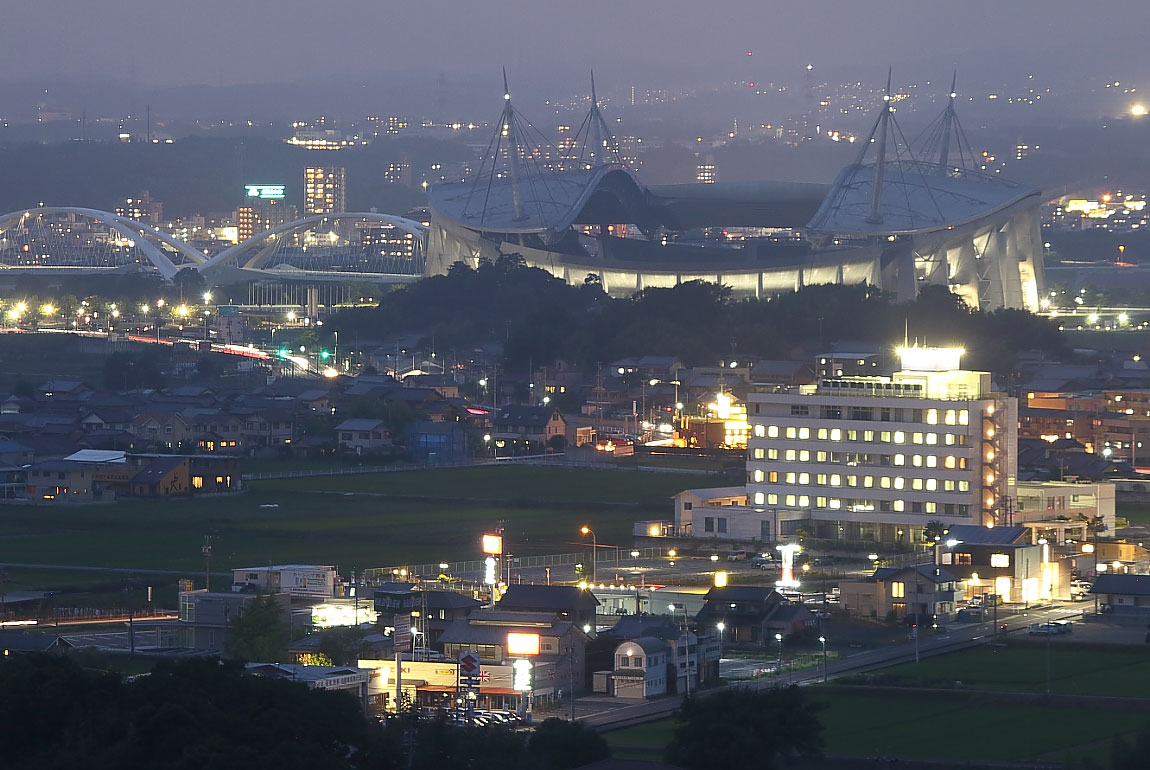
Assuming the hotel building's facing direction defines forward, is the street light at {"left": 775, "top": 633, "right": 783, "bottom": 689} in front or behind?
in front

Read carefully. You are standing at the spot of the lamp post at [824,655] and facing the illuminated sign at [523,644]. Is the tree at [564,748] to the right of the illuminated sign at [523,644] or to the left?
left

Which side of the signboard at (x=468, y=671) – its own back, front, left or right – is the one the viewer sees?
front

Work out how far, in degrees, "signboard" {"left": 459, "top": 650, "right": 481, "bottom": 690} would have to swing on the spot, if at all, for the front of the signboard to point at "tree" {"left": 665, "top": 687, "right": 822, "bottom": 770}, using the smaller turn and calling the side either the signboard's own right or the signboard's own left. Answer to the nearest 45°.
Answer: approximately 45° to the signboard's own left

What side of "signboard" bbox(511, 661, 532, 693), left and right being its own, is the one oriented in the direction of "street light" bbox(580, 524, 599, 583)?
back

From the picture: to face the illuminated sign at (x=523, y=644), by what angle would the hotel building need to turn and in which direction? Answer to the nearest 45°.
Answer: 0° — it already faces it

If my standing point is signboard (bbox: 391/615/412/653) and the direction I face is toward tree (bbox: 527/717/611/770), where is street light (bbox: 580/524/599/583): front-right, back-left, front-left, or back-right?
back-left

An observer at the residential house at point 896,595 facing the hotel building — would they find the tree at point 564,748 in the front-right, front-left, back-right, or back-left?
back-left

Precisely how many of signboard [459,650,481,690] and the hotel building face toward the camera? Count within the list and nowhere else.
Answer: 2

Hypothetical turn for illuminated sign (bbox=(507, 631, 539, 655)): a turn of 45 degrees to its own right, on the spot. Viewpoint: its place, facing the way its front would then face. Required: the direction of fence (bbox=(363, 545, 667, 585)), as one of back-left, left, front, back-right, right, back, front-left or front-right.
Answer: back-right

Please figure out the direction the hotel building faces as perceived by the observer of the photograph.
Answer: facing the viewer

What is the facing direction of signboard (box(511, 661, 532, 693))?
toward the camera

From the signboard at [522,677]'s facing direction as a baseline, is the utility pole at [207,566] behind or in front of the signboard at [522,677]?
behind

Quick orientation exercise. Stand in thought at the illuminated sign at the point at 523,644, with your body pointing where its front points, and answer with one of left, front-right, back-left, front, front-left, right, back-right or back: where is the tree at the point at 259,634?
right

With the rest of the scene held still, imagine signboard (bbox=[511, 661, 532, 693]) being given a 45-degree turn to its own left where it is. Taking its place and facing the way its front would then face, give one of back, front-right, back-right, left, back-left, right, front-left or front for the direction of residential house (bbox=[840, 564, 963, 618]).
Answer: left

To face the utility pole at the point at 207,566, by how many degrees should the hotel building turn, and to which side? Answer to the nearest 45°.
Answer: approximately 45° to its right
